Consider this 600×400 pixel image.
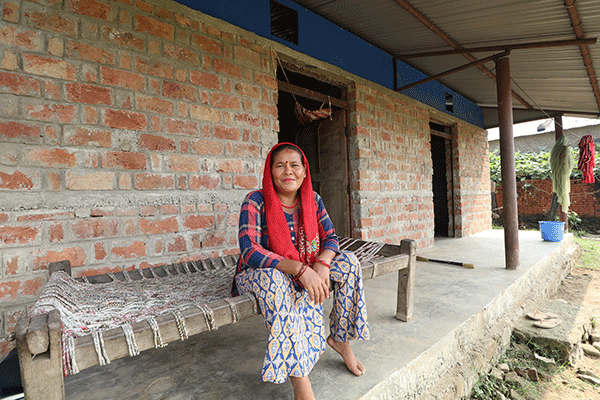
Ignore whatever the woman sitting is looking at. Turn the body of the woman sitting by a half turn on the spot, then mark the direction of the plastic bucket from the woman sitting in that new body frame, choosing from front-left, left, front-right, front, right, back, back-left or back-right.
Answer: right

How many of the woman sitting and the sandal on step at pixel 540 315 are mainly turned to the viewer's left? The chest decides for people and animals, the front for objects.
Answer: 1

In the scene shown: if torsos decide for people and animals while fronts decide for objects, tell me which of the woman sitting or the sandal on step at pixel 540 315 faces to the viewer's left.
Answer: the sandal on step

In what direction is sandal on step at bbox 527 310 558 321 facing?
to the viewer's left

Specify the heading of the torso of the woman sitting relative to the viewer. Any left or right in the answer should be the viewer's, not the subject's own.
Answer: facing the viewer and to the right of the viewer

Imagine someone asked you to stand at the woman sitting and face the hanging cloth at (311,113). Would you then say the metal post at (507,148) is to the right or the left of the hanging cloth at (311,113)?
right

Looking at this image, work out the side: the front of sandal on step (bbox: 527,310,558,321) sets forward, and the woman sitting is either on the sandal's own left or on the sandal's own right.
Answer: on the sandal's own left

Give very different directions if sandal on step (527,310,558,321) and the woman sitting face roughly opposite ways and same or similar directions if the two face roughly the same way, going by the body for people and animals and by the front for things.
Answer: very different directions

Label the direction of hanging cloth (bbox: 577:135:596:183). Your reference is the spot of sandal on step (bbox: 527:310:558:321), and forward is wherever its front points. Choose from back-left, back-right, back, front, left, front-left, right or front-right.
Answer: right

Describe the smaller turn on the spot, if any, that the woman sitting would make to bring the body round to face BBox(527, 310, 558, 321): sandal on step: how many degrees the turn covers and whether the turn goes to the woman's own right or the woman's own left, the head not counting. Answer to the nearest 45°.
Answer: approximately 90° to the woman's own left

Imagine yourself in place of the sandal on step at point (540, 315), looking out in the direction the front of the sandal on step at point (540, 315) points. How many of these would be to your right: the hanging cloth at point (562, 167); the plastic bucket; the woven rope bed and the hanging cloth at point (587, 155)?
3
